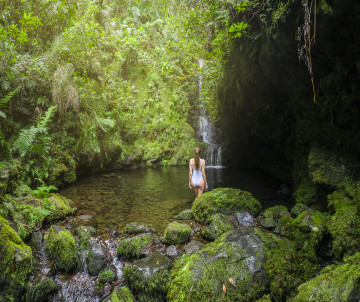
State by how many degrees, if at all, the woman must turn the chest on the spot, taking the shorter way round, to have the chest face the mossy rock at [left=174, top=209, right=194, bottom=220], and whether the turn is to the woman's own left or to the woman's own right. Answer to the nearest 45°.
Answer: approximately 180°

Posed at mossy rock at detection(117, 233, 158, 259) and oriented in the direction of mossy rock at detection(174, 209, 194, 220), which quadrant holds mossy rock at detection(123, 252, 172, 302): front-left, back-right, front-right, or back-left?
back-right

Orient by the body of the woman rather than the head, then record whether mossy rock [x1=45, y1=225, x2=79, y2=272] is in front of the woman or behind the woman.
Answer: behind

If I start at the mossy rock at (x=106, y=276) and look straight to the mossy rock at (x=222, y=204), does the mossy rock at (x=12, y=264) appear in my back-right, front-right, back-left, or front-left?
back-left

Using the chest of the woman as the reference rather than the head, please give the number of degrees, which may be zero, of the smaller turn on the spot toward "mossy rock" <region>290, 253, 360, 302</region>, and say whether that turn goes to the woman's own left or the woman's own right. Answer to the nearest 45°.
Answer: approximately 180°

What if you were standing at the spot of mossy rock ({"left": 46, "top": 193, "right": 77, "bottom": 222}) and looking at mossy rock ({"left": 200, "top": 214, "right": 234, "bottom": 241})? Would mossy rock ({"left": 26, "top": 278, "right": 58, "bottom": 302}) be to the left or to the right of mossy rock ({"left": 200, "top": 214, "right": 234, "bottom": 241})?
right

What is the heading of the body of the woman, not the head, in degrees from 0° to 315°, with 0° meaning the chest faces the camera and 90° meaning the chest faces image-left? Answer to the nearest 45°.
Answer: approximately 180°
